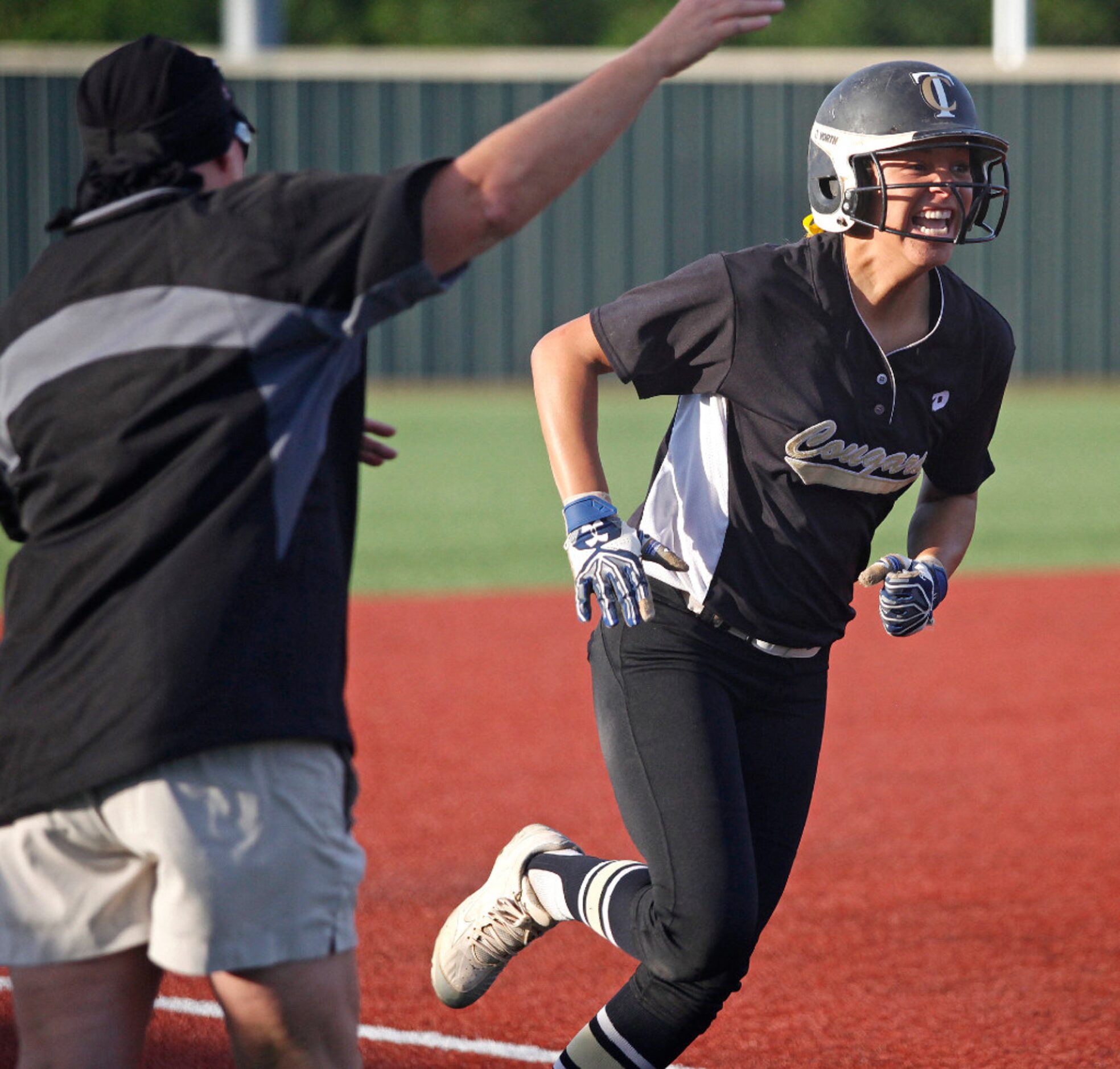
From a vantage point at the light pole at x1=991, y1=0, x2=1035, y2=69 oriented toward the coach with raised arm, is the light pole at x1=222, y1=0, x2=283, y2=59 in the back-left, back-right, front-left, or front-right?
front-right

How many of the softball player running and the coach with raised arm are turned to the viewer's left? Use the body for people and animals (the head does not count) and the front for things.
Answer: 0

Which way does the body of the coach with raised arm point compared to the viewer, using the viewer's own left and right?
facing away from the viewer and to the right of the viewer

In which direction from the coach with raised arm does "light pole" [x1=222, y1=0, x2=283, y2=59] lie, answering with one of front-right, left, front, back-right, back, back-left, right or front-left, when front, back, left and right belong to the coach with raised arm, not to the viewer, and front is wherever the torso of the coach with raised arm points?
front-left

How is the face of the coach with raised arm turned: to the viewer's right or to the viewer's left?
to the viewer's right
